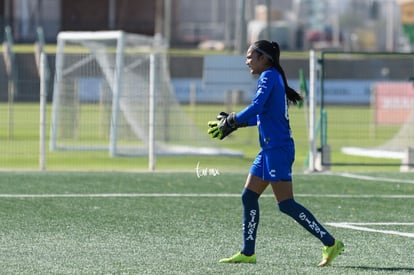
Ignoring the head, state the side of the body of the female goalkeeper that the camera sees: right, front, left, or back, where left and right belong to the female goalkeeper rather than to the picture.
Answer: left

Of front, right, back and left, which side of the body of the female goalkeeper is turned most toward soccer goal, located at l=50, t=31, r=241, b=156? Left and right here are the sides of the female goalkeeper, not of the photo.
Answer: right

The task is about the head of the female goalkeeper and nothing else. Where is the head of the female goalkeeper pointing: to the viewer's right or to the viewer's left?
to the viewer's left
